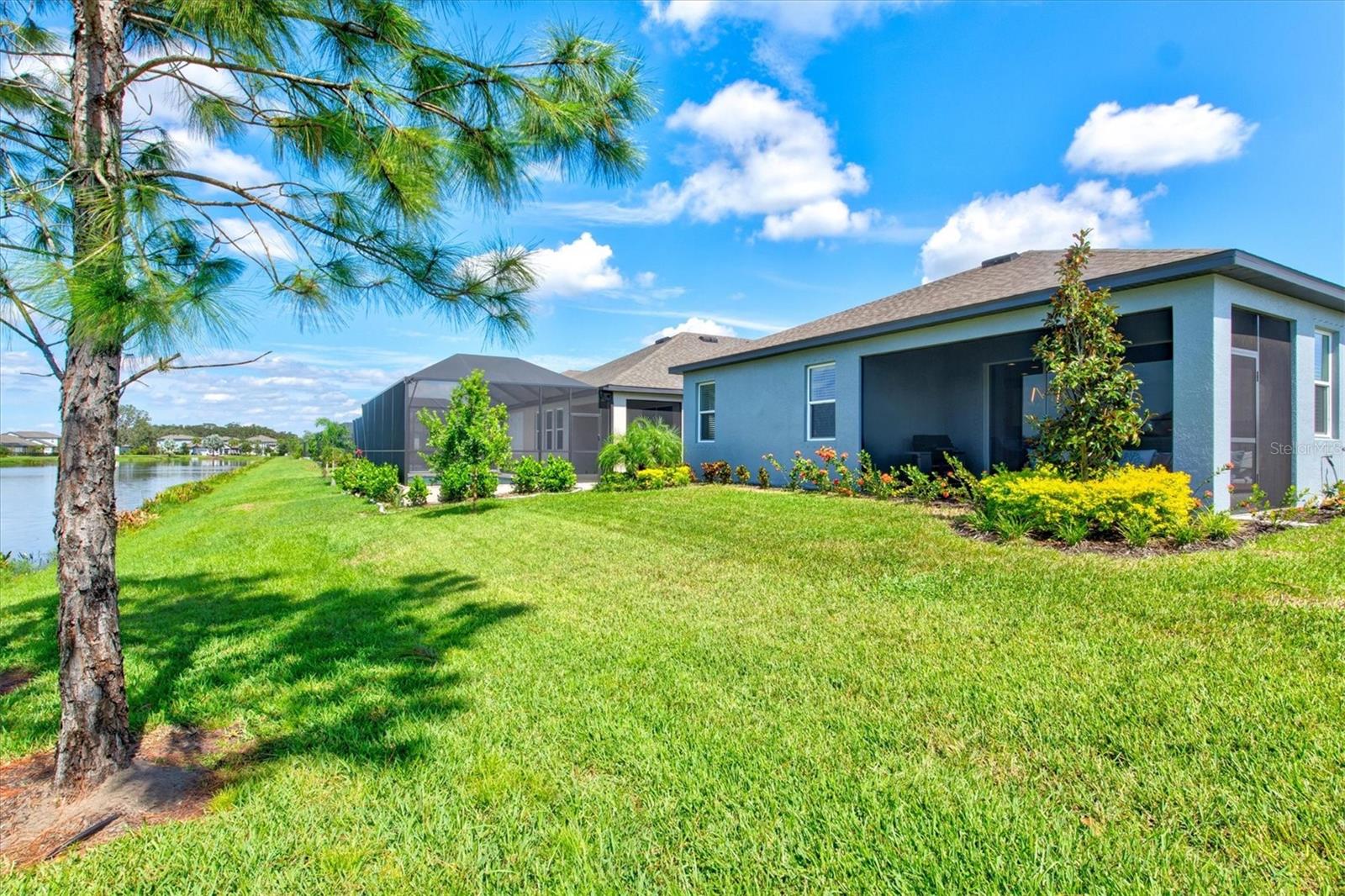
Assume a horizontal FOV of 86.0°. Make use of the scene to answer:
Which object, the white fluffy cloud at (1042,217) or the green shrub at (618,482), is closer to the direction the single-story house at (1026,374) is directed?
the white fluffy cloud

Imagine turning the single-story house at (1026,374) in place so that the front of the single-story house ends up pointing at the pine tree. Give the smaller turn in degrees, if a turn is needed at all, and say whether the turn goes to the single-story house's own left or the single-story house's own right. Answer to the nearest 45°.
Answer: approximately 135° to the single-story house's own right

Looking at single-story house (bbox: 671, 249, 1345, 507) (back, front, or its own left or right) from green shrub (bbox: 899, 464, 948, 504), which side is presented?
back

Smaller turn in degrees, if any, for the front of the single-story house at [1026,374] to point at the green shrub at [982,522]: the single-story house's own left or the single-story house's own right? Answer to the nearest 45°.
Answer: approximately 135° to the single-story house's own right

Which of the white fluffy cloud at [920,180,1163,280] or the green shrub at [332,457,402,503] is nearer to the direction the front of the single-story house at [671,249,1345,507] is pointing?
the white fluffy cloud

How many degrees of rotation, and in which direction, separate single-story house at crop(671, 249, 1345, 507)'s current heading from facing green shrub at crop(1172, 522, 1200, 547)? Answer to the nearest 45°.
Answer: approximately 135° to its right

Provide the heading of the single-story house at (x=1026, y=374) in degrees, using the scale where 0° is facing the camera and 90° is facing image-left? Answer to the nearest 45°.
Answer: approximately 225°

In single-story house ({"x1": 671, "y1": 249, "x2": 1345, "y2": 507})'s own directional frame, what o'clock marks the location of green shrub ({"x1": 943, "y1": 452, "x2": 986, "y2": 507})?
The green shrub is roughly at 5 o'clock from the single-story house.

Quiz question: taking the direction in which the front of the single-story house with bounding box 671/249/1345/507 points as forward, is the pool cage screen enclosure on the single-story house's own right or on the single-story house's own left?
on the single-story house's own left

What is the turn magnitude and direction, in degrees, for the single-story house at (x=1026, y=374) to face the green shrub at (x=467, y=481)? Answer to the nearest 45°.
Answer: approximately 135° to its left

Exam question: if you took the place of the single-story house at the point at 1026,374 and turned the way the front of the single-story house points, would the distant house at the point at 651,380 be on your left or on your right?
on your left

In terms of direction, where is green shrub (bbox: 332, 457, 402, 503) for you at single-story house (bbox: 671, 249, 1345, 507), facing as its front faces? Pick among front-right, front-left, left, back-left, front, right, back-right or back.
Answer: back-left
